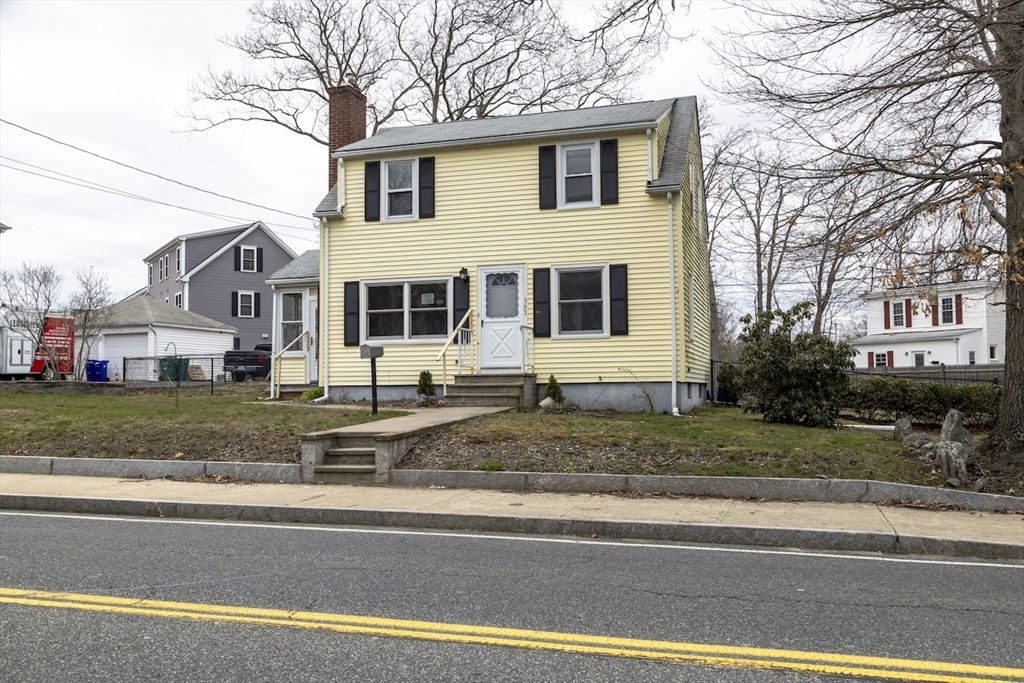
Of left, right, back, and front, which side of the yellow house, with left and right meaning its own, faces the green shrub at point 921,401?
left

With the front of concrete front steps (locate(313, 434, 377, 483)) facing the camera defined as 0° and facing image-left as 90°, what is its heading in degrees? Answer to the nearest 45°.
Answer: approximately 0°

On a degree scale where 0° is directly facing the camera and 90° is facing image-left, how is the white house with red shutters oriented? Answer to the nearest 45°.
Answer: approximately 45°

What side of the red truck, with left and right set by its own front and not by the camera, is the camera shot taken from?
left

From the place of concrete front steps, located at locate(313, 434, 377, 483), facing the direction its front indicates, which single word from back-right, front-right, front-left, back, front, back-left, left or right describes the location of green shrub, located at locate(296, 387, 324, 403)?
back

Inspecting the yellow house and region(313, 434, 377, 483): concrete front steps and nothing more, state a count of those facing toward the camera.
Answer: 2

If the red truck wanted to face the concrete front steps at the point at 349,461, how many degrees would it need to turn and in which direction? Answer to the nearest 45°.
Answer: approximately 90° to its left

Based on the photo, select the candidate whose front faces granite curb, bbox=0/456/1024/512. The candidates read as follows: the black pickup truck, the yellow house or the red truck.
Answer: the yellow house

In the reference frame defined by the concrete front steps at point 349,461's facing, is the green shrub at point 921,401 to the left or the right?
on its left

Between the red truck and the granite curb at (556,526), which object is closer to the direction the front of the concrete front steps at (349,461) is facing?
the granite curb
